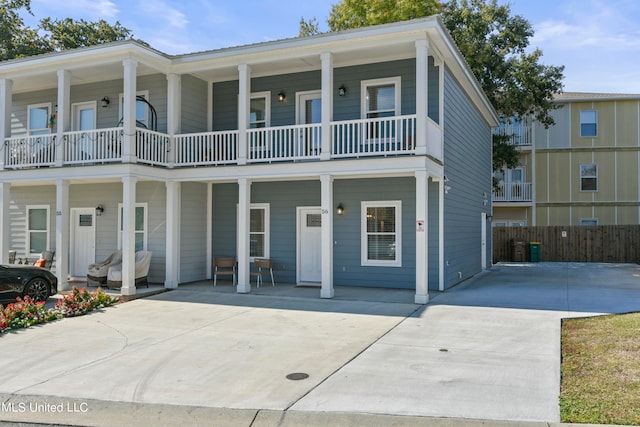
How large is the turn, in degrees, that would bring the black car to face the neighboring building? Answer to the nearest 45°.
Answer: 0° — it already faces it

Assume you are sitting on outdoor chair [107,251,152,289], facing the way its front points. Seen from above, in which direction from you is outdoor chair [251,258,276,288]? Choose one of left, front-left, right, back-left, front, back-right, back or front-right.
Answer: back-left

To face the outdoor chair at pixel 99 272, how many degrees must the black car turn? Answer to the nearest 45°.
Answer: approximately 45° to its left

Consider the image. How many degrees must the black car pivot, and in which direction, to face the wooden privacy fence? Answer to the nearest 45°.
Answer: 0° — it already faces it

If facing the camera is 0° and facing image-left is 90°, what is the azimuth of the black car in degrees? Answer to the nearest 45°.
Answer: approximately 270°

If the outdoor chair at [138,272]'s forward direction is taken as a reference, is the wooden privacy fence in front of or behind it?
behind

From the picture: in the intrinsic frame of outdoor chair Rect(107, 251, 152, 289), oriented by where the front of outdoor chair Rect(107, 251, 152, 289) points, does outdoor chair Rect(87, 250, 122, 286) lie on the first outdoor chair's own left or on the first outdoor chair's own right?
on the first outdoor chair's own right

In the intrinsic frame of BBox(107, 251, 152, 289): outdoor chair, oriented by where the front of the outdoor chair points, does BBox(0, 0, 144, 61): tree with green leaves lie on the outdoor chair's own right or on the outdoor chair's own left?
on the outdoor chair's own right

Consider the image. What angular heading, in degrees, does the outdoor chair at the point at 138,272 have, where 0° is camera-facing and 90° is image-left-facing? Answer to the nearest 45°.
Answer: approximately 45°

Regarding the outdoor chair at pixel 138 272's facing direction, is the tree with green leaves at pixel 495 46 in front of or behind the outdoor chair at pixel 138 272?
behind

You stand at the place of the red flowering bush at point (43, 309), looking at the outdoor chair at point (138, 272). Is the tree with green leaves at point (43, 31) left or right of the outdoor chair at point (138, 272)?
left
